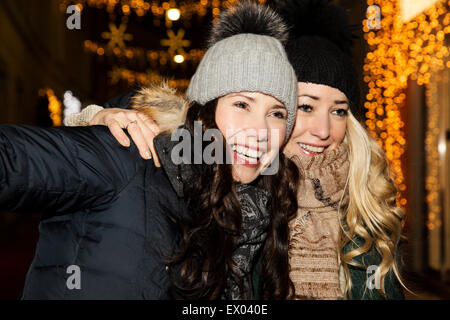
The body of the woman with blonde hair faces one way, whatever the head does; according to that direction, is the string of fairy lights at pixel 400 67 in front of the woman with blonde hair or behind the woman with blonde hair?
behind

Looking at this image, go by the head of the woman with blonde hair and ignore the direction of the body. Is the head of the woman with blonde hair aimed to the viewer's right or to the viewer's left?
to the viewer's left

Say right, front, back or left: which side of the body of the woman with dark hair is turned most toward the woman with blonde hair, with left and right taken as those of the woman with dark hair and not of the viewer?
left

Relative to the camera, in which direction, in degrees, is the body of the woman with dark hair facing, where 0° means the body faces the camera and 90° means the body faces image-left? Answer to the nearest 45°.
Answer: approximately 315°

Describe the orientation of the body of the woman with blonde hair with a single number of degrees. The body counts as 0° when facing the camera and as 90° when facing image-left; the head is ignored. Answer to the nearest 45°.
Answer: approximately 45°

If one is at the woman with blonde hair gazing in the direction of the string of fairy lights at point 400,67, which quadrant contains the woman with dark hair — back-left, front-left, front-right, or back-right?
back-left

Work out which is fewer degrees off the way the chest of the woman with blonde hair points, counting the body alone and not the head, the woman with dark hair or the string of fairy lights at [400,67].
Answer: the woman with dark hair

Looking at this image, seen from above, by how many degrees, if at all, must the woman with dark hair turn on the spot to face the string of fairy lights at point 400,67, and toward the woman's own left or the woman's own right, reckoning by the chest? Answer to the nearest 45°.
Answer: approximately 90° to the woman's own left
